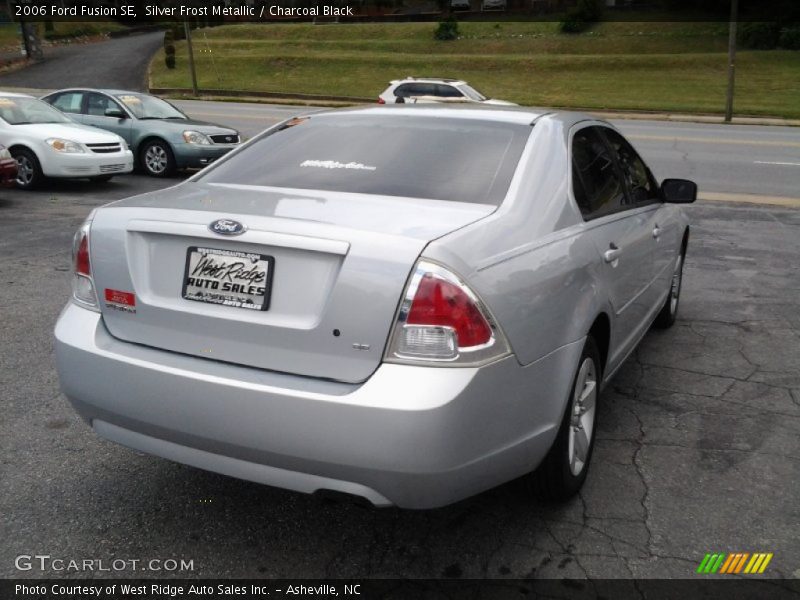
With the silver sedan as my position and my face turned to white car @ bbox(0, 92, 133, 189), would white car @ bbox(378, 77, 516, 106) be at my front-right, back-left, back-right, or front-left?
front-right

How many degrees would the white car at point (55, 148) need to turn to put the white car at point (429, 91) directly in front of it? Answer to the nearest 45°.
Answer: approximately 90° to its left

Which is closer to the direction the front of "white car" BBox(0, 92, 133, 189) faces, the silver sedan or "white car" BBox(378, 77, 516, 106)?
the silver sedan

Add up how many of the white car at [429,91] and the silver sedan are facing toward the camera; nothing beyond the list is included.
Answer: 0

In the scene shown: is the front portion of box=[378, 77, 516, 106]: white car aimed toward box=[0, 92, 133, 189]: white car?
no

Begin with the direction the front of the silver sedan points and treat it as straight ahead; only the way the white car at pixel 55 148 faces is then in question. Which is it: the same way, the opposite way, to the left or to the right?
to the right

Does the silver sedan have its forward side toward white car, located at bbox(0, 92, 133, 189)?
no

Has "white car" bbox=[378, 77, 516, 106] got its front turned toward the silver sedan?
no

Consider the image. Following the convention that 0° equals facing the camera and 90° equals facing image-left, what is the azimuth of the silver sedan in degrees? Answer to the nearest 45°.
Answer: approximately 225°

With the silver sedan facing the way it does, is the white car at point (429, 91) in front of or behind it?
in front

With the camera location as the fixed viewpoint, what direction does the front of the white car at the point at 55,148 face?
facing the viewer and to the right of the viewer
